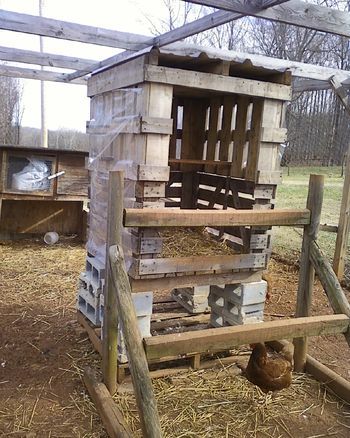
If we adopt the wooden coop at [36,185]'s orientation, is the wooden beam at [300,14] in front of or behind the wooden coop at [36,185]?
in front

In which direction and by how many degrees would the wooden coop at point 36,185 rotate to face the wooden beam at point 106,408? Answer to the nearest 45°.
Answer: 0° — it already faces it

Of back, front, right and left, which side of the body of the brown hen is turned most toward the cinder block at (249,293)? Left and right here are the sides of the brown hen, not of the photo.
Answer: right

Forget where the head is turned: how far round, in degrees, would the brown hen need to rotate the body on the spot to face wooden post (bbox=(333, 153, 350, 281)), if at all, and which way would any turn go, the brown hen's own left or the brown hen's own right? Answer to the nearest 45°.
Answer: approximately 90° to the brown hen's own right

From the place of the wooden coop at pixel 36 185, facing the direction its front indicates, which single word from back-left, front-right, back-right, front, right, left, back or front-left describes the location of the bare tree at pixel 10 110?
back

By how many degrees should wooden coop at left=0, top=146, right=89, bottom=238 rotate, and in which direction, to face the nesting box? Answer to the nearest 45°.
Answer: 0° — it already faces it

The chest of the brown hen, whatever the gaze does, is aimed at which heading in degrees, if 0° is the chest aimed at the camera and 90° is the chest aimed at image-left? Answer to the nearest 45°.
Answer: approximately 90°

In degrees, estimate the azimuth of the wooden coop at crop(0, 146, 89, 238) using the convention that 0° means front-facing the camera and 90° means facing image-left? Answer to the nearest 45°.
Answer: approximately 0°

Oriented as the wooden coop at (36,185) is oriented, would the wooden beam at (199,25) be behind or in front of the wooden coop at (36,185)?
in front

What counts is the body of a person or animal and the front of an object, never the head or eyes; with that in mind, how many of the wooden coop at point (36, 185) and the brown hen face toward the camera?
1

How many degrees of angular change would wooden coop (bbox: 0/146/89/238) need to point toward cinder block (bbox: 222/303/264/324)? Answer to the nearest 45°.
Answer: approximately 45° to its left
